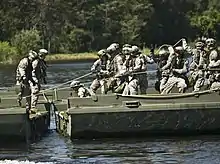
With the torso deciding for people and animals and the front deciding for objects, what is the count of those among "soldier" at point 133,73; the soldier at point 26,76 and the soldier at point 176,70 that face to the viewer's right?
1

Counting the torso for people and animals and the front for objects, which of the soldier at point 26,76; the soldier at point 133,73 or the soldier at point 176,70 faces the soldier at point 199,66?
the soldier at point 26,76

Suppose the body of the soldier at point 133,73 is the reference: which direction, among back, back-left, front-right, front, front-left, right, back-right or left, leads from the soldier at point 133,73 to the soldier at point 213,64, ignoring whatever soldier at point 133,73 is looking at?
back-left

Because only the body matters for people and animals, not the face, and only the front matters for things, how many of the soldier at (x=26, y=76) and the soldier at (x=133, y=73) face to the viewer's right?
1

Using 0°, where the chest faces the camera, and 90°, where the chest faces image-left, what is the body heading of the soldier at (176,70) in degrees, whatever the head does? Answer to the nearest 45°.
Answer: approximately 45°

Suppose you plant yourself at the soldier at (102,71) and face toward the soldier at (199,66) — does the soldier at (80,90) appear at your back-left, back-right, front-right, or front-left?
back-right

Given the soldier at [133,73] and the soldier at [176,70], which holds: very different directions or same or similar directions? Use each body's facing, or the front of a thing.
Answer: same or similar directions

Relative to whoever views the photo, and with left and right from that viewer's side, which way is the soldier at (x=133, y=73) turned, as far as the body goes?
facing the viewer and to the left of the viewer

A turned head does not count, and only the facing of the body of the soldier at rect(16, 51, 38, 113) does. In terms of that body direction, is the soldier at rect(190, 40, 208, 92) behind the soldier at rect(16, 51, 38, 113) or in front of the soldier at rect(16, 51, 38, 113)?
in front

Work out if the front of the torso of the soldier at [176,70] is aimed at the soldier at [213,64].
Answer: no

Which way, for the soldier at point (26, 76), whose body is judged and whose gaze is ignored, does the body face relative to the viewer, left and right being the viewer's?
facing to the right of the viewer

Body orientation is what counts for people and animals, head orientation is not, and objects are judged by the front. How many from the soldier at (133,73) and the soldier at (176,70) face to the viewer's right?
0
